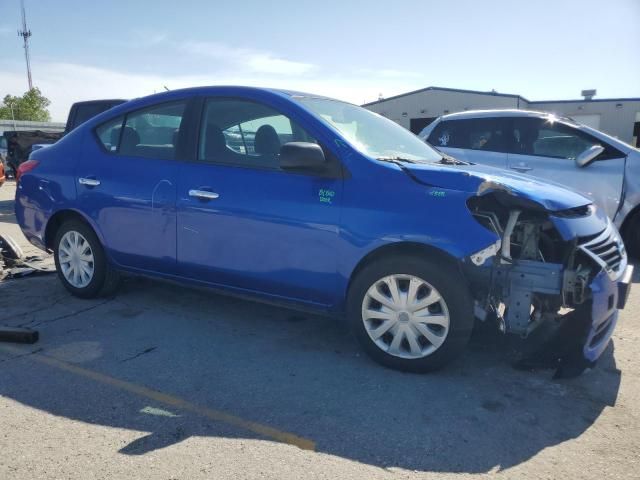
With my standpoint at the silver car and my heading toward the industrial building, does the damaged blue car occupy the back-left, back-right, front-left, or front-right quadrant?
back-left

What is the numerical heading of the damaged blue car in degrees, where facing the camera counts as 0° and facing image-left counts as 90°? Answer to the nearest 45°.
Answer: approximately 315°

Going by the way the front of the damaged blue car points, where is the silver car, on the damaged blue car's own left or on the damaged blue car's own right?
on the damaged blue car's own left

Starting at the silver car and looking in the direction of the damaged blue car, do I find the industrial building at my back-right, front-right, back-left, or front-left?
back-right

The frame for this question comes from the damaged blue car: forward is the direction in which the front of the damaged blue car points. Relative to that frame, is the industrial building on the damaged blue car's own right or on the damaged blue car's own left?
on the damaged blue car's own left
